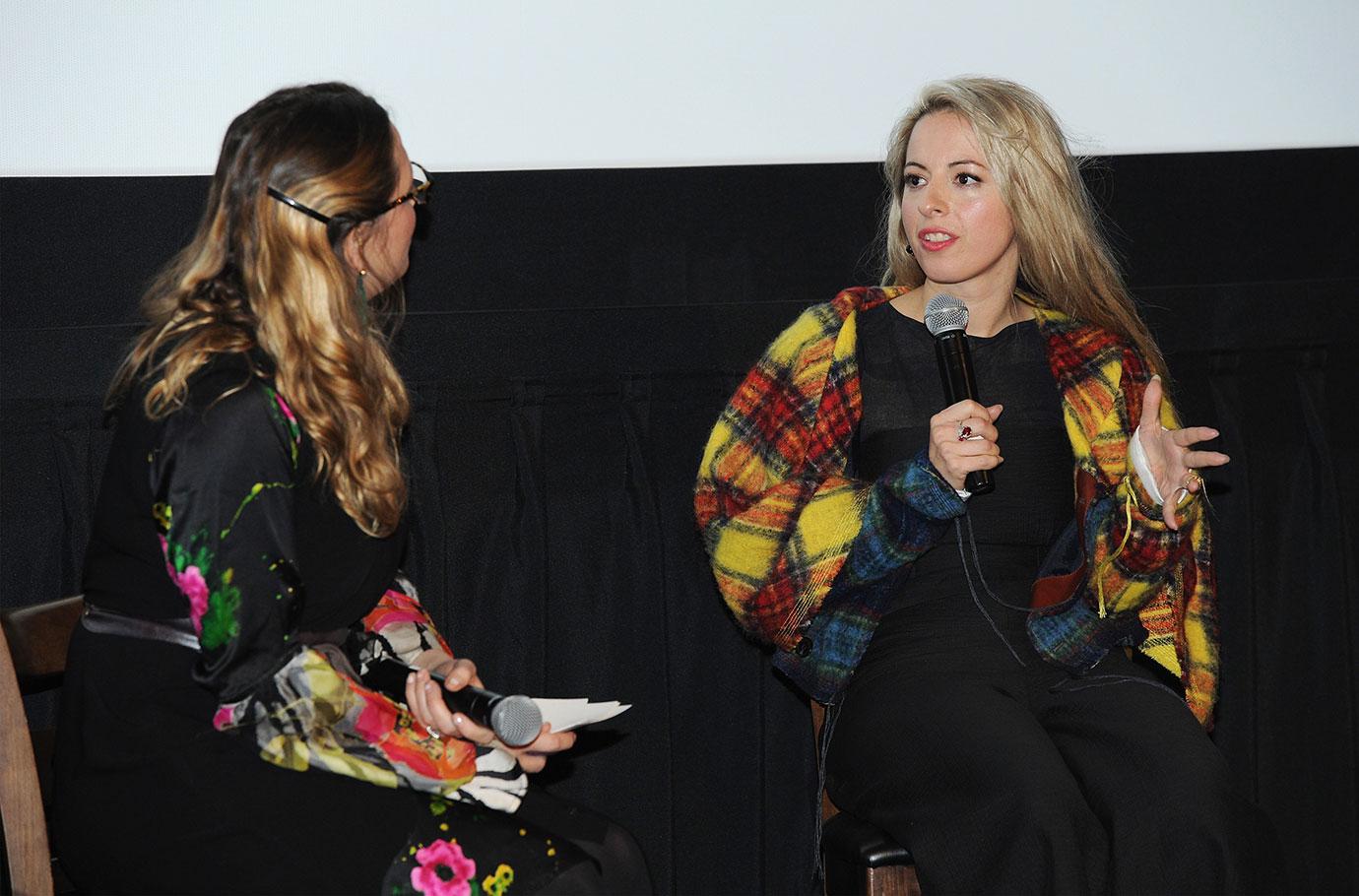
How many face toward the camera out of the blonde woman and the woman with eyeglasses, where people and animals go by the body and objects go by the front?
1

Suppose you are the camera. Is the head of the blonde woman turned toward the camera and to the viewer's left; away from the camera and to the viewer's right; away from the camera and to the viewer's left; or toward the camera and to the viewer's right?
toward the camera and to the viewer's left

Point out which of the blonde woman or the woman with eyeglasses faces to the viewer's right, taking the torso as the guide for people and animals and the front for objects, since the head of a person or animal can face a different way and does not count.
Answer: the woman with eyeglasses

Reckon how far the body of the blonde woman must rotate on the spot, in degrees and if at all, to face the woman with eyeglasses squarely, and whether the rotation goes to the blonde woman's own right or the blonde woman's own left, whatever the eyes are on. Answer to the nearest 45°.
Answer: approximately 45° to the blonde woman's own right

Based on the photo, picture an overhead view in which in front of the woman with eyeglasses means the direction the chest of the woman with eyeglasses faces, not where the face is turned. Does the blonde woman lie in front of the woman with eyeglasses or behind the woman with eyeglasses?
in front

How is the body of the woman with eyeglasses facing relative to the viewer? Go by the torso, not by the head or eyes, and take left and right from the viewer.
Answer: facing to the right of the viewer

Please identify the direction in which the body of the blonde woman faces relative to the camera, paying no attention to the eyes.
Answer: toward the camera

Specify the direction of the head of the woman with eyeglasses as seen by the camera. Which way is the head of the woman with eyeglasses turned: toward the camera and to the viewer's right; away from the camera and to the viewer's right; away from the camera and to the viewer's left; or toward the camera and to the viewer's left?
away from the camera and to the viewer's right
